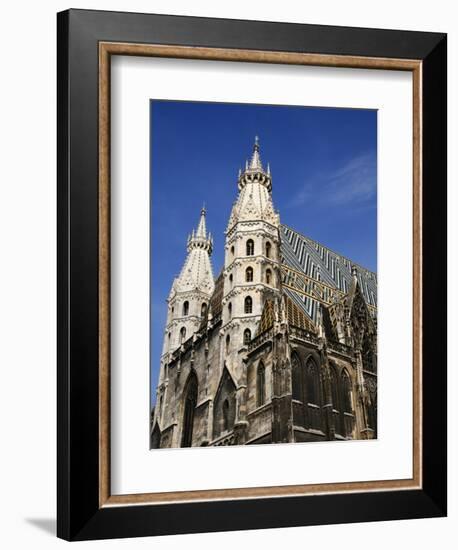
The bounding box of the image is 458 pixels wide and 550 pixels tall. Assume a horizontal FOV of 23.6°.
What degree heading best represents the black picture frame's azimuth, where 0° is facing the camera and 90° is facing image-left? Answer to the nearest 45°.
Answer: approximately 315°
